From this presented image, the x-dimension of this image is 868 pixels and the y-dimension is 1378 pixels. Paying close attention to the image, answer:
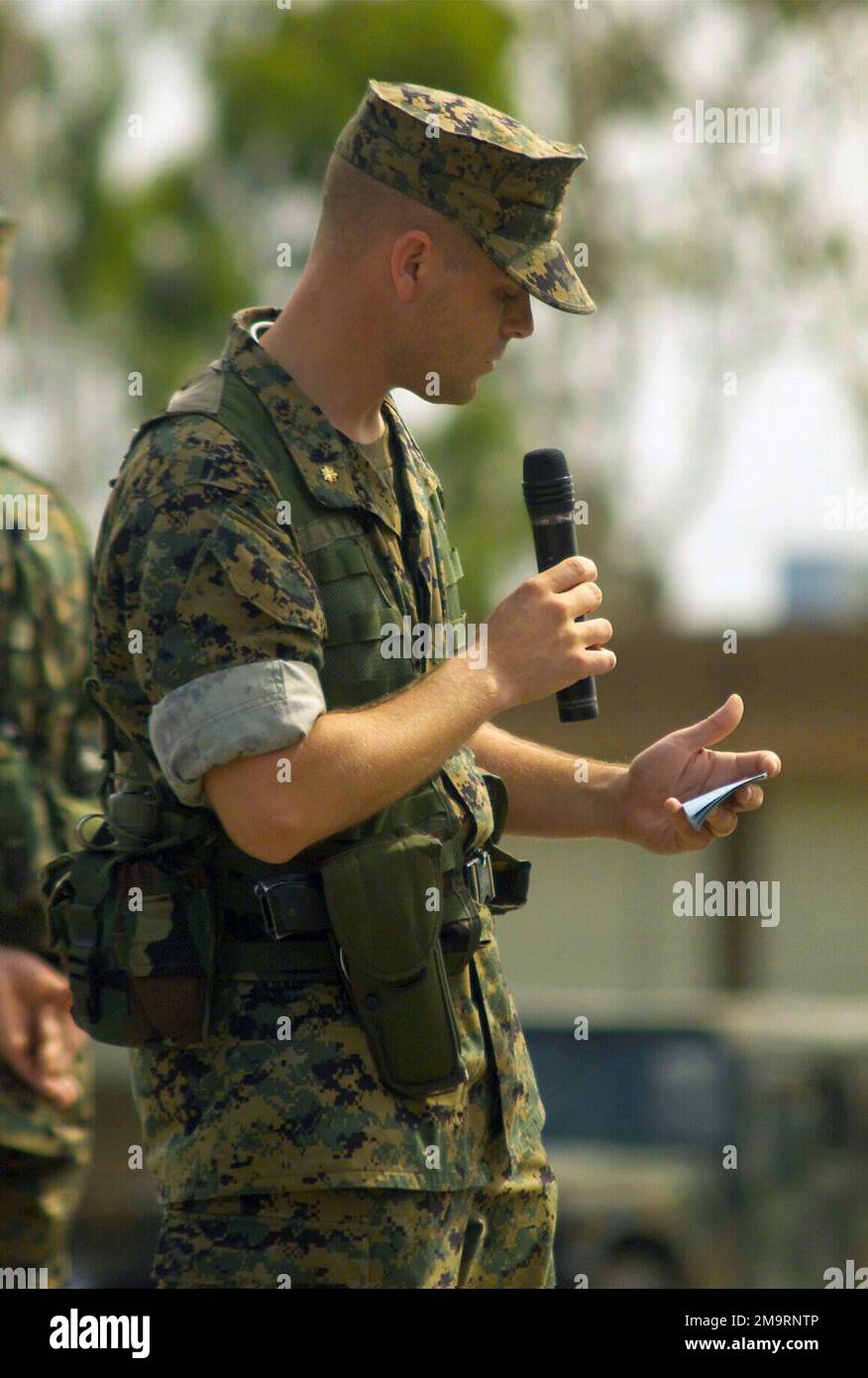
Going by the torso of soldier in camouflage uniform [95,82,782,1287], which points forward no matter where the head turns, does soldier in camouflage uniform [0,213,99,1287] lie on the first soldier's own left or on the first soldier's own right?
on the first soldier's own left

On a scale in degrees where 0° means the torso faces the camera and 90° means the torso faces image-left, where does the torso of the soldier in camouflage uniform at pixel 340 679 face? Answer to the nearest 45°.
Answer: approximately 270°

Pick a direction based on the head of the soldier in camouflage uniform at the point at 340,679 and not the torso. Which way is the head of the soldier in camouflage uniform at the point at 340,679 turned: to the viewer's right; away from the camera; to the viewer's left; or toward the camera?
to the viewer's right

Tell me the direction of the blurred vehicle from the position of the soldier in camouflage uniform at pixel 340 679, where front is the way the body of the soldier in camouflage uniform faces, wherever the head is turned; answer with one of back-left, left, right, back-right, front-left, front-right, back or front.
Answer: left
